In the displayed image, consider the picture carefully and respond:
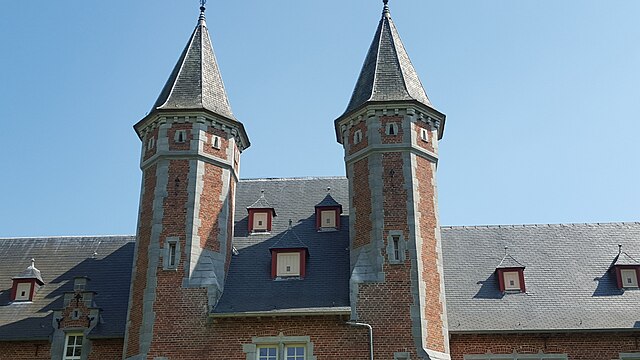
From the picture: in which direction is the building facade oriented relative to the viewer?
toward the camera
